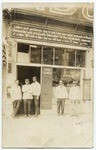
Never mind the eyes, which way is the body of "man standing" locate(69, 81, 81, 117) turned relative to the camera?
toward the camera

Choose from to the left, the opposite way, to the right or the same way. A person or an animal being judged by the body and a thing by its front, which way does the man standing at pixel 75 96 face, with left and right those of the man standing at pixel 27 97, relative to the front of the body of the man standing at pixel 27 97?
the same way

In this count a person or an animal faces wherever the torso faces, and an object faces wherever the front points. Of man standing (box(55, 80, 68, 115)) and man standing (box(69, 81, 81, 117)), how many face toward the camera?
2

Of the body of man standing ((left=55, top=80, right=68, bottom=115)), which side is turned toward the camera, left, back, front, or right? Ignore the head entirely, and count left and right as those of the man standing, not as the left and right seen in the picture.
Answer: front

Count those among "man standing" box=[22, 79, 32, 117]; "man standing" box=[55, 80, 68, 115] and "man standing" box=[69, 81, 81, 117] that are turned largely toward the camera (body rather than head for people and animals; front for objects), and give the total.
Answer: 3

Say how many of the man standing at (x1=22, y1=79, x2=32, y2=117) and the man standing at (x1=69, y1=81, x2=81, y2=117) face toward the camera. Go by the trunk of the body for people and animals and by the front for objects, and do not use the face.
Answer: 2
